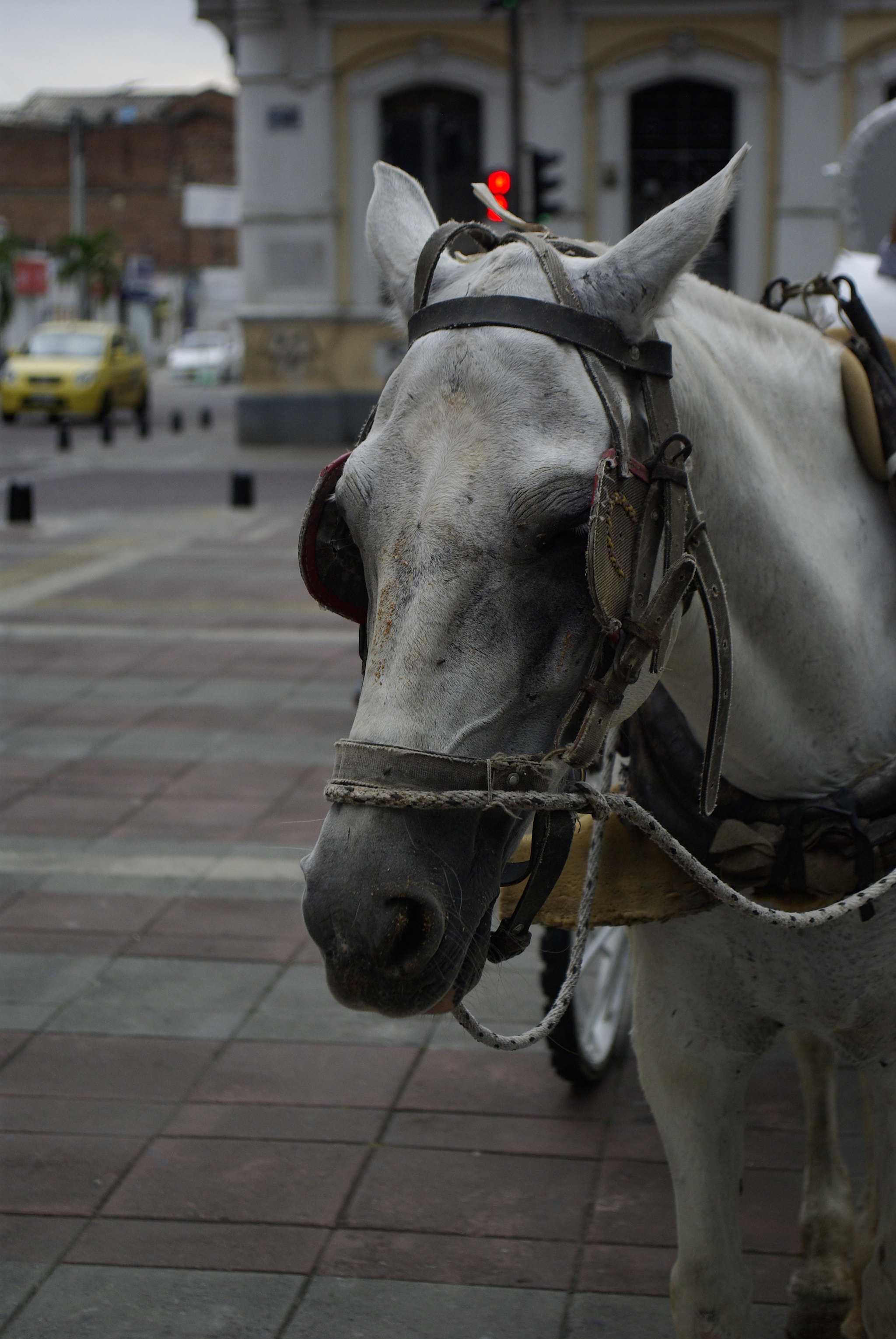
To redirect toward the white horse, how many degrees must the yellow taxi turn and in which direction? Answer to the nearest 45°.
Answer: approximately 45° to its left

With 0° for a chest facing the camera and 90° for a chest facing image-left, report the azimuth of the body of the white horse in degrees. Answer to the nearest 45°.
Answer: approximately 45°

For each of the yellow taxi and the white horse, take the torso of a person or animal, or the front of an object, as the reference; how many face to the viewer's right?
0

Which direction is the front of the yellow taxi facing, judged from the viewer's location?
facing the viewer and to the left of the viewer
